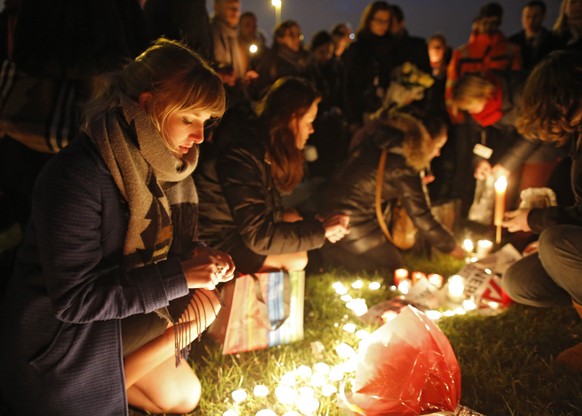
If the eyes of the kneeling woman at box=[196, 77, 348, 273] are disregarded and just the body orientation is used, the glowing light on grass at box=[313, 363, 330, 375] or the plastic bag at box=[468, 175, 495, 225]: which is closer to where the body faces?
the plastic bag

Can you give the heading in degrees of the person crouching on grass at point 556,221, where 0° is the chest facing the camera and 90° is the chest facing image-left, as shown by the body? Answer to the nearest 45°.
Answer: approximately 90°

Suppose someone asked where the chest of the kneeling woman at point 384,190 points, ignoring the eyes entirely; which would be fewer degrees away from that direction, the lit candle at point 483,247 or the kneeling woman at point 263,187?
the lit candle

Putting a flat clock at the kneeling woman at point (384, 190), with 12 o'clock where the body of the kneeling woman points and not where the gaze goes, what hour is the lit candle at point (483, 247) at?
The lit candle is roughly at 12 o'clock from the kneeling woman.

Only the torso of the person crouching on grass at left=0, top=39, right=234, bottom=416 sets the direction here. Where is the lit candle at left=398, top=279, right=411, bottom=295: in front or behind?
in front

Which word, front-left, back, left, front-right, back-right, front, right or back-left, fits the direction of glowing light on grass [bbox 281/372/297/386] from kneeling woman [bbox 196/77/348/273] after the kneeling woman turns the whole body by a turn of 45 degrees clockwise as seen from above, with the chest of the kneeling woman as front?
front-right

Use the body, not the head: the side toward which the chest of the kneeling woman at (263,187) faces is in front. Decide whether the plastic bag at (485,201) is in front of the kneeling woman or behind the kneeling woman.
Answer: in front

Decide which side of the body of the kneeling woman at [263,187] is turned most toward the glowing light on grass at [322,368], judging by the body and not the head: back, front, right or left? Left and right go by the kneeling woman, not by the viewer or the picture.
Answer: right

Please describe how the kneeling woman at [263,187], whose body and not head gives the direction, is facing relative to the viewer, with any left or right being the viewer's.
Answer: facing to the right of the viewer

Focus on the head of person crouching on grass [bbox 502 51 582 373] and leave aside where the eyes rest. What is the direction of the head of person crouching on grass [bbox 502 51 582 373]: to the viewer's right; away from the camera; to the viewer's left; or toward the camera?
to the viewer's left

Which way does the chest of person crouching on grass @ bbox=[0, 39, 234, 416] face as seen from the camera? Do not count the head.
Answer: to the viewer's right
